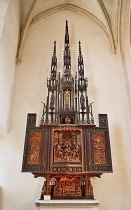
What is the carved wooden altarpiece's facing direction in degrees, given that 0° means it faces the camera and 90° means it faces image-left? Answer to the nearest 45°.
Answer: approximately 0°
